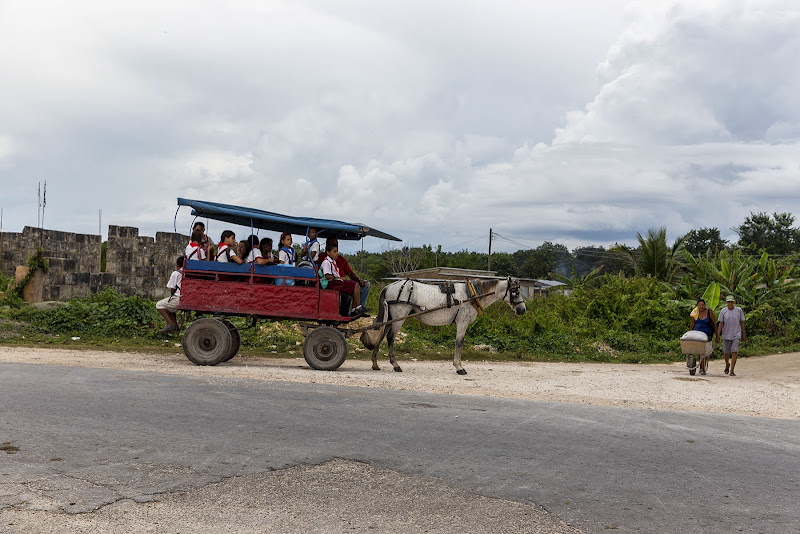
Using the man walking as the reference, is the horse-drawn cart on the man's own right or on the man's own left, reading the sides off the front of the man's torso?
on the man's own right

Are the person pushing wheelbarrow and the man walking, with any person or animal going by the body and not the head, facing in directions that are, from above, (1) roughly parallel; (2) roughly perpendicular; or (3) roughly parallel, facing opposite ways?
roughly parallel

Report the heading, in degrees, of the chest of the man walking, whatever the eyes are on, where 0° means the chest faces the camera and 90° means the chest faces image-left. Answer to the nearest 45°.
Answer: approximately 0°

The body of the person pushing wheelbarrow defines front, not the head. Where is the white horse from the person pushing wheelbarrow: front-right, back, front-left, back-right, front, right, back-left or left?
front-right

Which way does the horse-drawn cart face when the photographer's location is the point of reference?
facing to the right of the viewer

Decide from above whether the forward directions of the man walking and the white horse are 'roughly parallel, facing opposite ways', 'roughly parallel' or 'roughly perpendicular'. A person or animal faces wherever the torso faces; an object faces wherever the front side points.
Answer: roughly perpendicular

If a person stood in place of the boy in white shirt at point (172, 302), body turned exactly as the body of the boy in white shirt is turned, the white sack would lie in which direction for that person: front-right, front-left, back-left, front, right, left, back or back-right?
back

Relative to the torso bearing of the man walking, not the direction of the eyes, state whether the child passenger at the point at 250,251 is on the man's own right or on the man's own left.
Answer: on the man's own right

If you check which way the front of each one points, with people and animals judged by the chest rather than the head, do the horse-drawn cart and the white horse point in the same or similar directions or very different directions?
same or similar directions

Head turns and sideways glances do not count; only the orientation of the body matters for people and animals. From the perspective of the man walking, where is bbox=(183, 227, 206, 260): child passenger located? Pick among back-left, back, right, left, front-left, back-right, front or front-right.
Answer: front-right

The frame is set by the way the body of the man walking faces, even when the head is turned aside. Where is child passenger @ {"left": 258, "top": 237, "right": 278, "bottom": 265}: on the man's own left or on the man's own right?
on the man's own right

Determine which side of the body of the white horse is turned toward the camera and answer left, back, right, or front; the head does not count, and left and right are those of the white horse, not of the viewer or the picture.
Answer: right

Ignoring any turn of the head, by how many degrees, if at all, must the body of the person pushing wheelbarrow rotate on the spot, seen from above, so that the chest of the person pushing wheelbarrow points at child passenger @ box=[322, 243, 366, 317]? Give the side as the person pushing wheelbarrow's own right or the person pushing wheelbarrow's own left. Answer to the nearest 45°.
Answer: approximately 45° to the person pushing wheelbarrow's own right

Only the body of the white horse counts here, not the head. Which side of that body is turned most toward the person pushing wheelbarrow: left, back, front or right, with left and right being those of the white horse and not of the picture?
front

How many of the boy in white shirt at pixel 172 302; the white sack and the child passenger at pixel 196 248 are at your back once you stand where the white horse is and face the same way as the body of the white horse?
2
